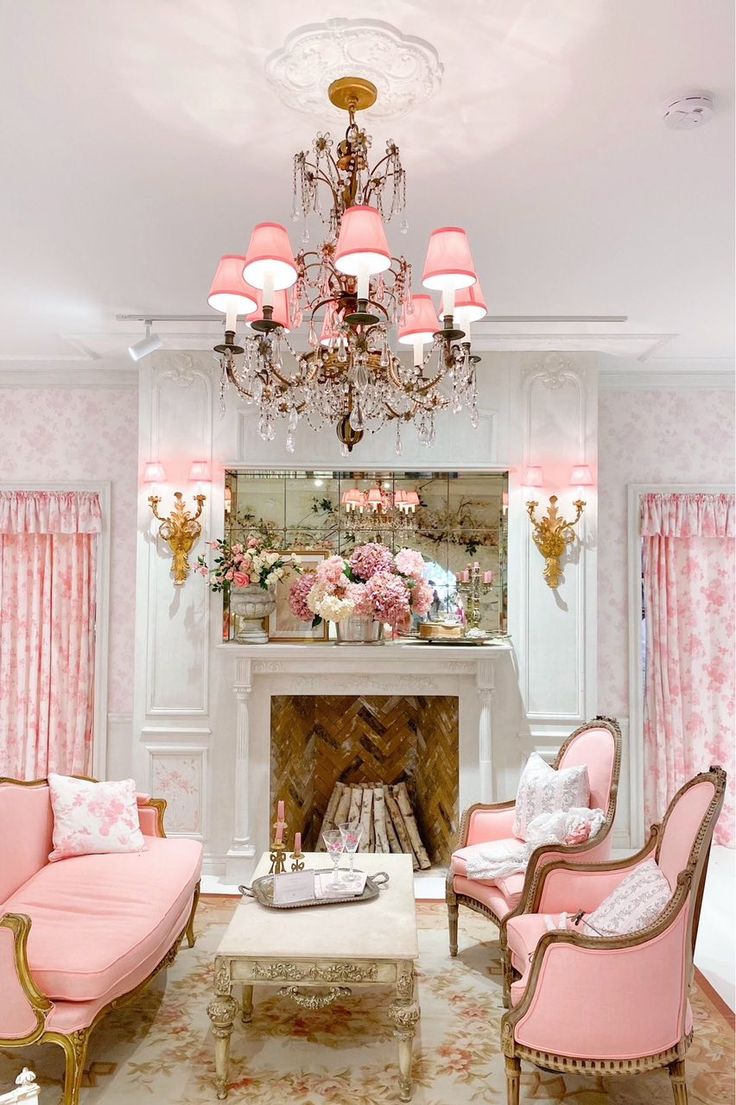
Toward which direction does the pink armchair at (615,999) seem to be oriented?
to the viewer's left

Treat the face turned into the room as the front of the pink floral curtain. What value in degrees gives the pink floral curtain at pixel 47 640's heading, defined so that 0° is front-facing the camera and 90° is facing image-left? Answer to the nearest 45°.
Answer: approximately 0°

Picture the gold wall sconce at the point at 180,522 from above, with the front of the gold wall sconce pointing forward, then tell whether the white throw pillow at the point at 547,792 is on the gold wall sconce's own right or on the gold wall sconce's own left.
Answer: on the gold wall sconce's own left

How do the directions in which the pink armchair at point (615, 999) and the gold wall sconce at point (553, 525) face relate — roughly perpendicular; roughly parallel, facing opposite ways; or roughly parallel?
roughly perpendicular

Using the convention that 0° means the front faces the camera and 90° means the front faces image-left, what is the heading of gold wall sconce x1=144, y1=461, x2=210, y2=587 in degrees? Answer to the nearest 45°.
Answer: approximately 0°

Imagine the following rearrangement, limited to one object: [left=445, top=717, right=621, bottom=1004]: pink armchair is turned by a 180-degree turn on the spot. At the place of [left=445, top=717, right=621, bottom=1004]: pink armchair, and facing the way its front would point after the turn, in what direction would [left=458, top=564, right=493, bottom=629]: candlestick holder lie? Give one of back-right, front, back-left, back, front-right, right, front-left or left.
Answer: front-left

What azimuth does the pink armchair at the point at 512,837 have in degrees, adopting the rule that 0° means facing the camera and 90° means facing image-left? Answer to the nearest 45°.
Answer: approximately 45°

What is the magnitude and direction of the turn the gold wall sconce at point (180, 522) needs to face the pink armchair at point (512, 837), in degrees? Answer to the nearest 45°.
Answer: approximately 45° to its left
